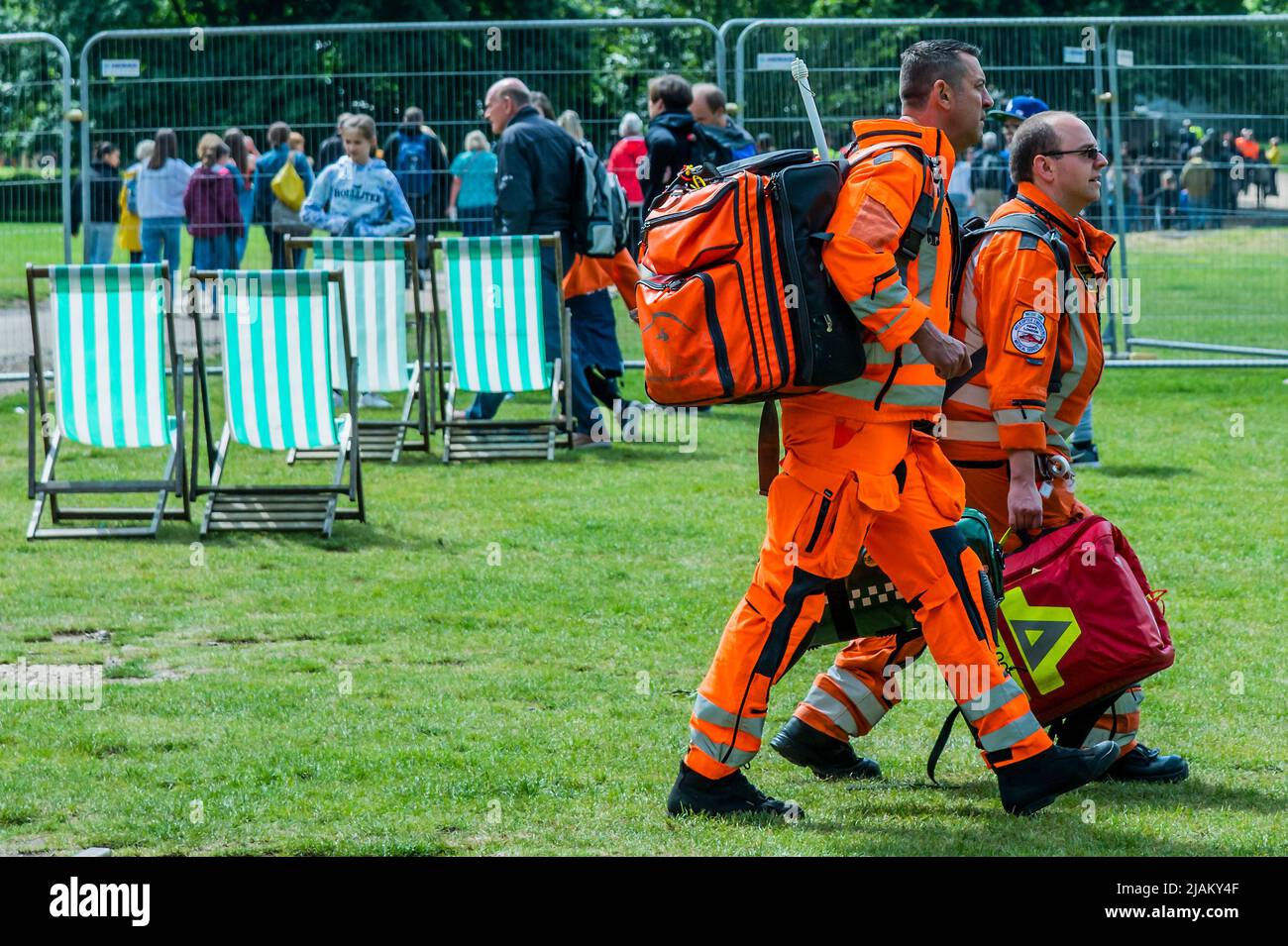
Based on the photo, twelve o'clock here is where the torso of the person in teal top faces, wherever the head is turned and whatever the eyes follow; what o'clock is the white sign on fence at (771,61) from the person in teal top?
The white sign on fence is roughly at 3 o'clock from the person in teal top.

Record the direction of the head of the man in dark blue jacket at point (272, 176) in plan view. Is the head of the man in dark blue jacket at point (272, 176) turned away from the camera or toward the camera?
away from the camera

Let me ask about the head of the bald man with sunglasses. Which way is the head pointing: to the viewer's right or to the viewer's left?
to the viewer's right

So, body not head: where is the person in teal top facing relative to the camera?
away from the camera

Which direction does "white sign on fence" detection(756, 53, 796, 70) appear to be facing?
toward the camera

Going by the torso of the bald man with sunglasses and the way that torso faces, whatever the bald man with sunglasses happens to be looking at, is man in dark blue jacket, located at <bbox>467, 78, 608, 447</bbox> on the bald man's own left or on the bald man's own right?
on the bald man's own left

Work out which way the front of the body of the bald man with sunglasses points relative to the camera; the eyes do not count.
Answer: to the viewer's right

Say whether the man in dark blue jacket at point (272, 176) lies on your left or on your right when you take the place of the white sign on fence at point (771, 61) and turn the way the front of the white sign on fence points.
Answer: on your right
